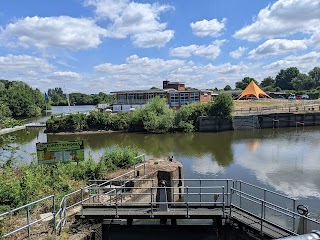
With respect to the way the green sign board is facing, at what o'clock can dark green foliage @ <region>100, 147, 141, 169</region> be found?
The dark green foliage is roughly at 8 o'clock from the green sign board.

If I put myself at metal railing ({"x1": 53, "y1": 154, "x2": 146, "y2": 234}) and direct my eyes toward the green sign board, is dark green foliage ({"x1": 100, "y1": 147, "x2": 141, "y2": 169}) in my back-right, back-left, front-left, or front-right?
front-right

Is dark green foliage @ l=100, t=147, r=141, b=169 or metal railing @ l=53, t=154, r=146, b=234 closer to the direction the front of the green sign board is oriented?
the metal railing

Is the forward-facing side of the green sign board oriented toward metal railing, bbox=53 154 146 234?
yes

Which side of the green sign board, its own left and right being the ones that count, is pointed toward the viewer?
front
